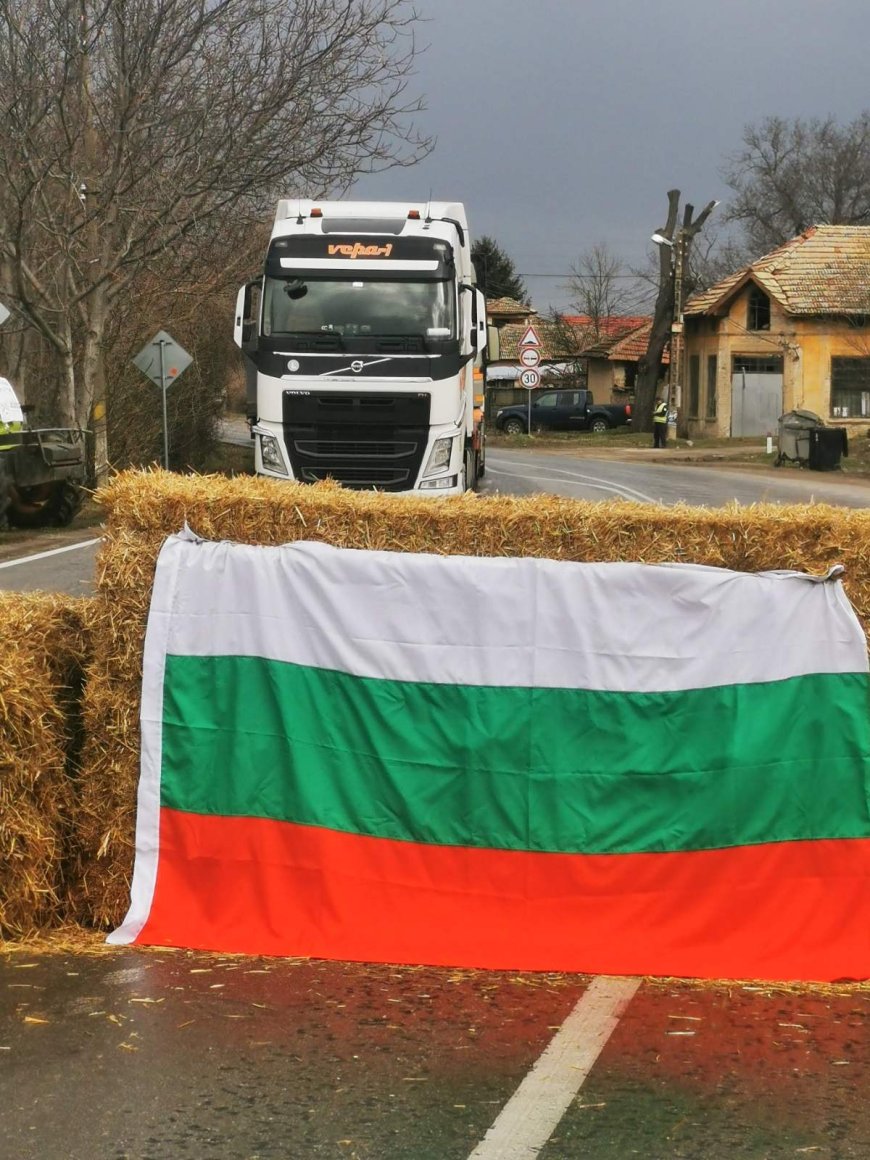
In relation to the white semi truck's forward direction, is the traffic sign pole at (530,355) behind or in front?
behind

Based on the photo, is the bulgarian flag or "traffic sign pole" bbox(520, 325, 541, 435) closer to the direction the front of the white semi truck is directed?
the bulgarian flag

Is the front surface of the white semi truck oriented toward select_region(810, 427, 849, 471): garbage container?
no

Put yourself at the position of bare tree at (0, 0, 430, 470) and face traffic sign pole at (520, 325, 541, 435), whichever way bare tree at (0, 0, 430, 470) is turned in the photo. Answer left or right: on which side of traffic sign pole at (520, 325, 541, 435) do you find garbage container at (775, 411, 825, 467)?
right

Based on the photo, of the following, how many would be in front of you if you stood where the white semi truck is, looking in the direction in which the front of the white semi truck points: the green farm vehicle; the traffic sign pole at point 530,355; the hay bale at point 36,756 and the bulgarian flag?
2

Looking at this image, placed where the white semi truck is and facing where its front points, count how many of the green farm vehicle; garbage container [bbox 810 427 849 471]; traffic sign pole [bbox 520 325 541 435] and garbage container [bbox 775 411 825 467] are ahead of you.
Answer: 0

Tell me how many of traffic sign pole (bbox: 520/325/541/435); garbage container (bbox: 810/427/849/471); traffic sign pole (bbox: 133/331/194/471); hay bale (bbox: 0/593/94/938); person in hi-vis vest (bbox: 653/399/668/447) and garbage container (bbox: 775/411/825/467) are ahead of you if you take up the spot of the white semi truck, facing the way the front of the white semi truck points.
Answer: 1

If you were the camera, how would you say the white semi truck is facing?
facing the viewer

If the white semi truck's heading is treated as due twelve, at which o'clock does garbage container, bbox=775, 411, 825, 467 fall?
The garbage container is roughly at 7 o'clock from the white semi truck.

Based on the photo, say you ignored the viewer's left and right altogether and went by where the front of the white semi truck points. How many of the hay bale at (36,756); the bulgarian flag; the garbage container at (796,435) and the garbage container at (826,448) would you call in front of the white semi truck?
2

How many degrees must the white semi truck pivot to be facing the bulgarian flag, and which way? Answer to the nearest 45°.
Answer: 0° — it already faces it

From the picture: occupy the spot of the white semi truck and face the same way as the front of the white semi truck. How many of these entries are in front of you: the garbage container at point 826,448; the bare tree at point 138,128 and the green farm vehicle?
0

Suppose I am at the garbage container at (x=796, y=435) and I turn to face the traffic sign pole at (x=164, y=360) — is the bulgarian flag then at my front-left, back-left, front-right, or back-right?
front-left

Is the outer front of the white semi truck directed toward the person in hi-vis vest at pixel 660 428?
no

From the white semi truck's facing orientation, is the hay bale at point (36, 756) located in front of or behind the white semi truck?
in front

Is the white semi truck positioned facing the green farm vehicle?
no

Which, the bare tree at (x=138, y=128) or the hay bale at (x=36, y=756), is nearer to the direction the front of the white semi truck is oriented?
the hay bale
